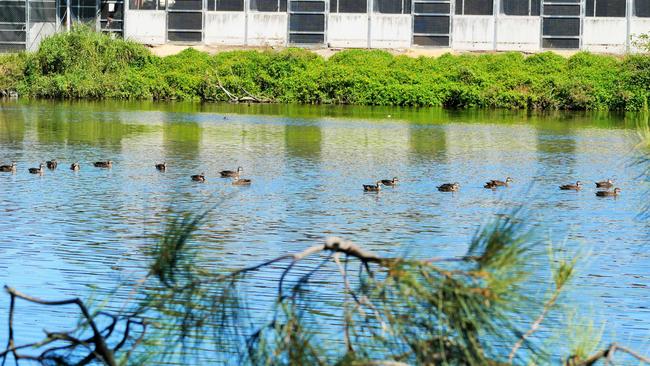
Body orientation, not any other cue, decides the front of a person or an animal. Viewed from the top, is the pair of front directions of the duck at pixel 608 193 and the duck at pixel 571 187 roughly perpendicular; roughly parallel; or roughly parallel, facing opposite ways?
roughly parallel

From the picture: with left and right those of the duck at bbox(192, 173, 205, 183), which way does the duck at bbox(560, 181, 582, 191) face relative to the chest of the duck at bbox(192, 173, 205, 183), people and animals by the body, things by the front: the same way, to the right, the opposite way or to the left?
the same way

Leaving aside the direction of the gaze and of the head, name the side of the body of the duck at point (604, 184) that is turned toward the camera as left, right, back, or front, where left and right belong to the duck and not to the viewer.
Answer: right

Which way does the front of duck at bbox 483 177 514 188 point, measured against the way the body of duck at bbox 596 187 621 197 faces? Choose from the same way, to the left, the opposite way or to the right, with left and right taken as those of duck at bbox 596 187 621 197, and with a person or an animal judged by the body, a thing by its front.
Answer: the same way

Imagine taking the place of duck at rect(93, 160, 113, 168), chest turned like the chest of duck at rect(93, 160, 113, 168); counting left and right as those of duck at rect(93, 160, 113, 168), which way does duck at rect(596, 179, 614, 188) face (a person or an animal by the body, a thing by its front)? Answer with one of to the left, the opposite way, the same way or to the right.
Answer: the same way

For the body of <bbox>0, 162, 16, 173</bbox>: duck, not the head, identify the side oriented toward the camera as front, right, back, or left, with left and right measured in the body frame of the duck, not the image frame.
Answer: right

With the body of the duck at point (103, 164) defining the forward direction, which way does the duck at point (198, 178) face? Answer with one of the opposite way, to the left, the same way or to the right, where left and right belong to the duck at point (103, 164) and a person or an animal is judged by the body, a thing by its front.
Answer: the same way

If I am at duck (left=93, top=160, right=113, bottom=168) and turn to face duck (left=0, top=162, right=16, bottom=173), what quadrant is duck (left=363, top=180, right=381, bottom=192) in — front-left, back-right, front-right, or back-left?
back-left
